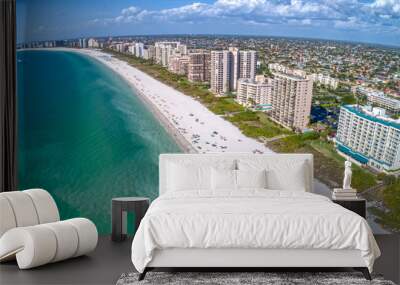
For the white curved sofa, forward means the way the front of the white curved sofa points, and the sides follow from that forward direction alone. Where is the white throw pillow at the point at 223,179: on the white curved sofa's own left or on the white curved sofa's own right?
on the white curved sofa's own left

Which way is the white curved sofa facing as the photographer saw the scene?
facing the viewer and to the right of the viewer

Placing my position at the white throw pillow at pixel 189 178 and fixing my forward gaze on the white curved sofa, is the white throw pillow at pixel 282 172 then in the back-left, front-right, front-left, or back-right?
back-left

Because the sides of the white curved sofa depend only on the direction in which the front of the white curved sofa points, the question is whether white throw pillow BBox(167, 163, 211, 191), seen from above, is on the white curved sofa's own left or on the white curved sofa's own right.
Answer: on the white curved sofa's own left

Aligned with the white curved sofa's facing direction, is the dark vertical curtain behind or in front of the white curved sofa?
behind

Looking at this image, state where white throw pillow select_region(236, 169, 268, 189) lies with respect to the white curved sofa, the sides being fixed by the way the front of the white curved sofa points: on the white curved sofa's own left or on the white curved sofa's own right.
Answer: on the white curved sofa's own left

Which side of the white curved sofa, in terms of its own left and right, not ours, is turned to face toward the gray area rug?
front

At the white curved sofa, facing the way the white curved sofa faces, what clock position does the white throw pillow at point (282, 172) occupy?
The white throw pillow is roughly at 10 o'clock from the white curved sofa.
